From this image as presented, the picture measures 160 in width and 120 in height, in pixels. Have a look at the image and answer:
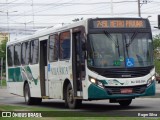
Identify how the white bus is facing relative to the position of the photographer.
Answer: facing the viewer and to the right of the viewer
